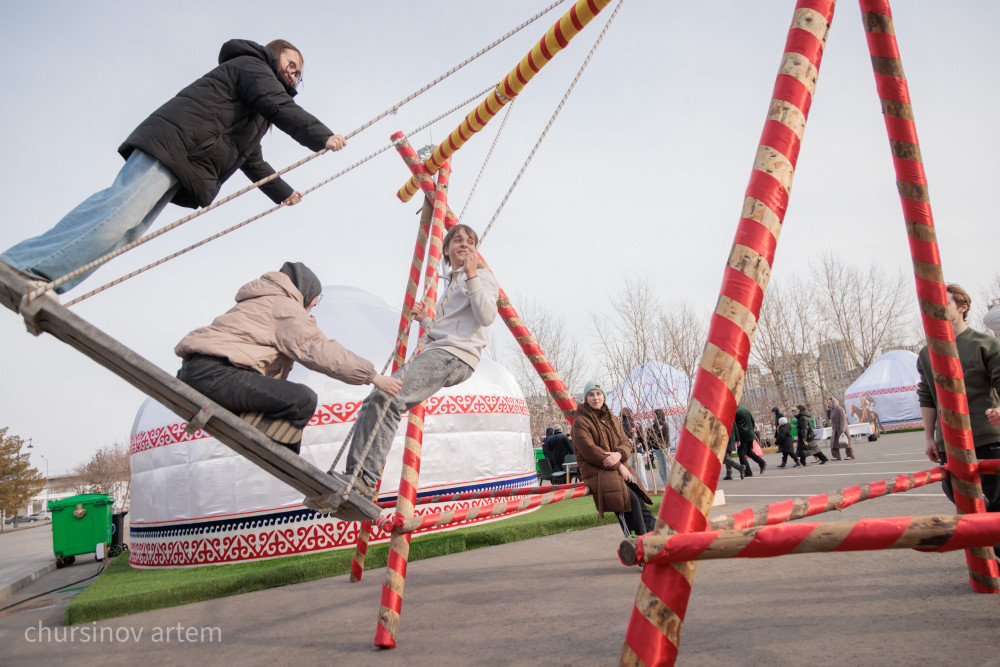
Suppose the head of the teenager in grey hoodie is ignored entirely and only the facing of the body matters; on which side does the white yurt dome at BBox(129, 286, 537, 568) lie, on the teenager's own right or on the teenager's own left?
on the teenager's own right

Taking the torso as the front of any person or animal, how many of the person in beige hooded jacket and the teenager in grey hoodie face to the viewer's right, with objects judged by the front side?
1

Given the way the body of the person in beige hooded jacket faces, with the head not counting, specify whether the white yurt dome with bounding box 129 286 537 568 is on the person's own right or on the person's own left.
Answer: on the person's own left

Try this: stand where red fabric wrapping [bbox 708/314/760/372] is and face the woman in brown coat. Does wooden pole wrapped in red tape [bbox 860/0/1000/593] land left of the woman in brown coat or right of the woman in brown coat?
right

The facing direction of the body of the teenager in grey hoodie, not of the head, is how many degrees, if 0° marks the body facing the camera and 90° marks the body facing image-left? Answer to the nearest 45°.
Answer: approximately 45°

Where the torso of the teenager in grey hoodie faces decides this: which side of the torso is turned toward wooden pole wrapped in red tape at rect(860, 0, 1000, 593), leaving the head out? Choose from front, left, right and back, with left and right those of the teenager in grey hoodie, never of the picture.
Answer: left

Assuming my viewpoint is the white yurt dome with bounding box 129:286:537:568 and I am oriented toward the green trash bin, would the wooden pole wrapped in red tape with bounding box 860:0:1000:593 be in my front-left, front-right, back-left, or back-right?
back-left

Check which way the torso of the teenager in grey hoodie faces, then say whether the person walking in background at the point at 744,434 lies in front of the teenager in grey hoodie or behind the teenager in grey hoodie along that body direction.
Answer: behind

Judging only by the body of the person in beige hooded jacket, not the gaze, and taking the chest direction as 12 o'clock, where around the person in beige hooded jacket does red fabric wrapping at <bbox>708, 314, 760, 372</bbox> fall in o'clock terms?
The red fabric wrapping is roughly at 2 o'clock from the person in beige hooded jacket.

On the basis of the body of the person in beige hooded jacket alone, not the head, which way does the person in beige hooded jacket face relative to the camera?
to the viewer's right

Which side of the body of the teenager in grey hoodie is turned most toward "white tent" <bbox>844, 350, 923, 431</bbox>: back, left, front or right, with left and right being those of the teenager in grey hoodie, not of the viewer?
back

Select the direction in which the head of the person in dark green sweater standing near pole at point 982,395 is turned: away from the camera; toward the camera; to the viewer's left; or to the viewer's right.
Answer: to the viewer's left
